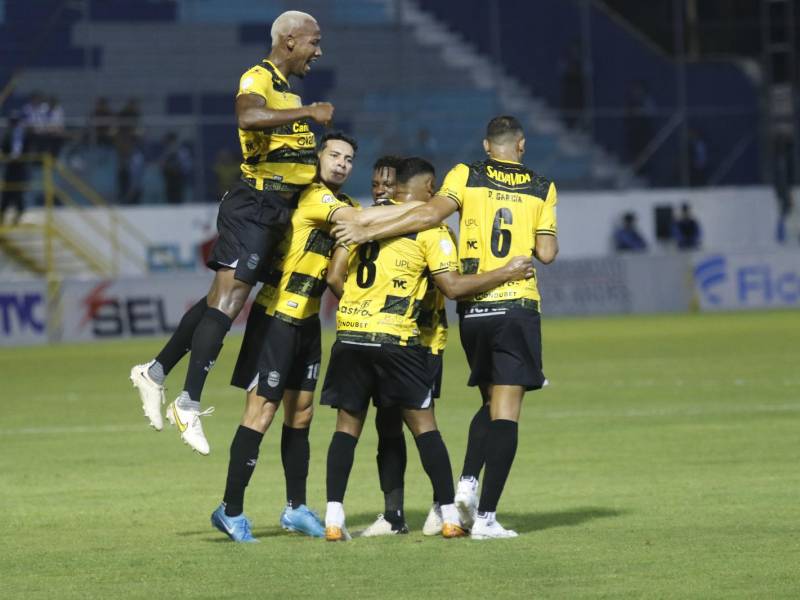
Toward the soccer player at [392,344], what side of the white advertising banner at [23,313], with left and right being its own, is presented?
front

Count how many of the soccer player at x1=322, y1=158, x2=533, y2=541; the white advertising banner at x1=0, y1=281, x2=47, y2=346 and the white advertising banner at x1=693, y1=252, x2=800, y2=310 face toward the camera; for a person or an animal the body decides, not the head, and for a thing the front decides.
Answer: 2

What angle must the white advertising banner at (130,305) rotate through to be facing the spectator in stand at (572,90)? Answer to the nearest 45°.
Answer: approximately 135° to its left

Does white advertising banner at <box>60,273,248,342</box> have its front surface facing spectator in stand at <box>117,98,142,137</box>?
no

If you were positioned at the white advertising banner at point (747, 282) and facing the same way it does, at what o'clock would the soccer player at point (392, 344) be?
The soccer player is roughly at 12 o'clock from the white advertising banner.

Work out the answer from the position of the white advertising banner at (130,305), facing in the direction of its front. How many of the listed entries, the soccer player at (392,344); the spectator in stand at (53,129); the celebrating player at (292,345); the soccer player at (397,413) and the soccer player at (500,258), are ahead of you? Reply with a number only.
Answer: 4

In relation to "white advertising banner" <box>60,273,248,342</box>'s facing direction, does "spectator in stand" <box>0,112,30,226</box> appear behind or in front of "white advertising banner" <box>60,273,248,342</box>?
behind

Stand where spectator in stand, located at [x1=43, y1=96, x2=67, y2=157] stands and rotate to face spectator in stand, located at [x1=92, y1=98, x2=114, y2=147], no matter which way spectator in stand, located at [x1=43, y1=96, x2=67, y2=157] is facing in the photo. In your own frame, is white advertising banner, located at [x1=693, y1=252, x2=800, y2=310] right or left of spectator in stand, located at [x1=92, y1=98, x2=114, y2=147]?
right

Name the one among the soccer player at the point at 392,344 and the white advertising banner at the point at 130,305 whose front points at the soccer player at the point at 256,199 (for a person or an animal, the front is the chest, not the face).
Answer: the white advertising banner

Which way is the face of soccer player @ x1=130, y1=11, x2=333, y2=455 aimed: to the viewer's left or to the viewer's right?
to the viewer's right

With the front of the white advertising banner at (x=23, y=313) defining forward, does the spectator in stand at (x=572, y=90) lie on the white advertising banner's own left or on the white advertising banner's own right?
on the white advertising banner's own left

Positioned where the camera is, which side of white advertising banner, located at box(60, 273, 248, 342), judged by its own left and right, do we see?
front

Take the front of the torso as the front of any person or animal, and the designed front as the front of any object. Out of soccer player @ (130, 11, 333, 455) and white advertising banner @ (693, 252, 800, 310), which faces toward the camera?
the white advertising banner

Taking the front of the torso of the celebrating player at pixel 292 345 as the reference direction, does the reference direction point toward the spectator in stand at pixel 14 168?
no

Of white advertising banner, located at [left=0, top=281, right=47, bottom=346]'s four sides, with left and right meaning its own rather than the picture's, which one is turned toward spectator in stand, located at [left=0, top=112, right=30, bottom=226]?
back

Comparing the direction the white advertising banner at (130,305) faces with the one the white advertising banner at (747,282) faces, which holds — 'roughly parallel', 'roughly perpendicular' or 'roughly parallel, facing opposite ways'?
roughly parallel

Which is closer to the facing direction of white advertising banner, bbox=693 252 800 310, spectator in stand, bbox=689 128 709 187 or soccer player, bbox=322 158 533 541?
the soccer player
